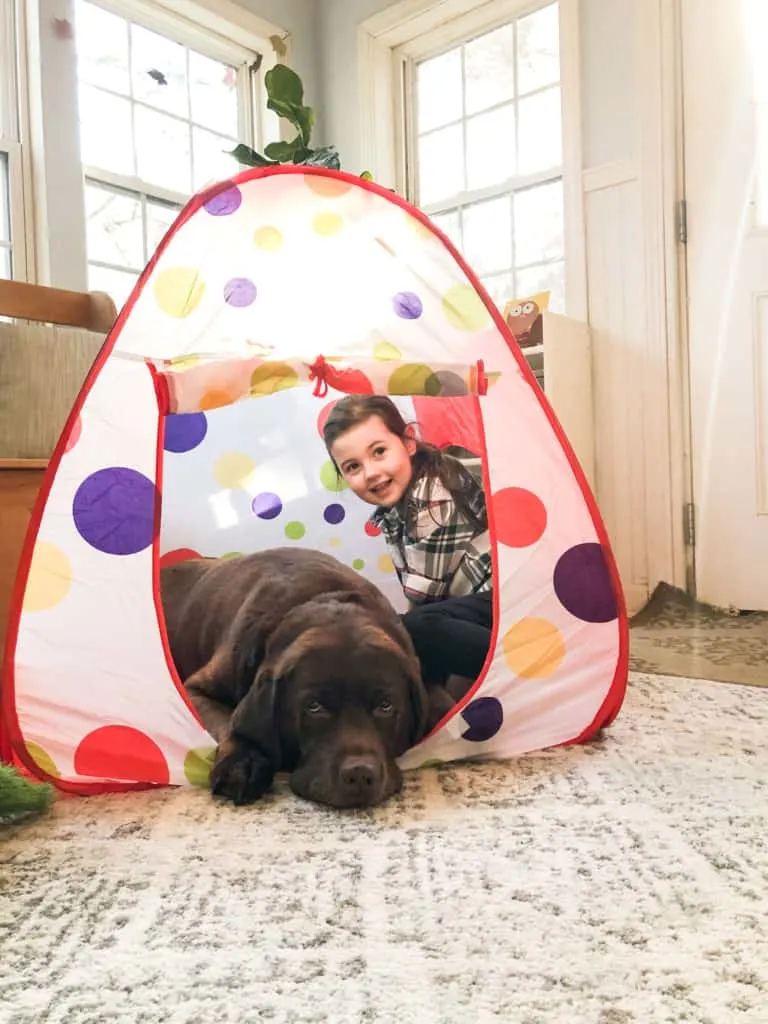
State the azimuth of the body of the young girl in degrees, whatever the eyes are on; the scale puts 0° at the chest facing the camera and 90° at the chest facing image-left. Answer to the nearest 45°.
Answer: approximately 45°

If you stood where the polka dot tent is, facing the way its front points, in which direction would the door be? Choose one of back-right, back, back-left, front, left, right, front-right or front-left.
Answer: back-left

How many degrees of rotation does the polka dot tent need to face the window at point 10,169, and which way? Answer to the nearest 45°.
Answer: approximately 135° to its right

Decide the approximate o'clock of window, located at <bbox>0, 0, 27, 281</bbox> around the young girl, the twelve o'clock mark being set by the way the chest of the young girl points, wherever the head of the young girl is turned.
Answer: The window is roughly at 3 o'clock from the young girl.

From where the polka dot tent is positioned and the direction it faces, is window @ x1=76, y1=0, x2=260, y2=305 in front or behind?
behind

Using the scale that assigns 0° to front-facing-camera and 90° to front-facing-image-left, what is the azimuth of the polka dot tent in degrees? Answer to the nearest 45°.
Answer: approximately 0°
